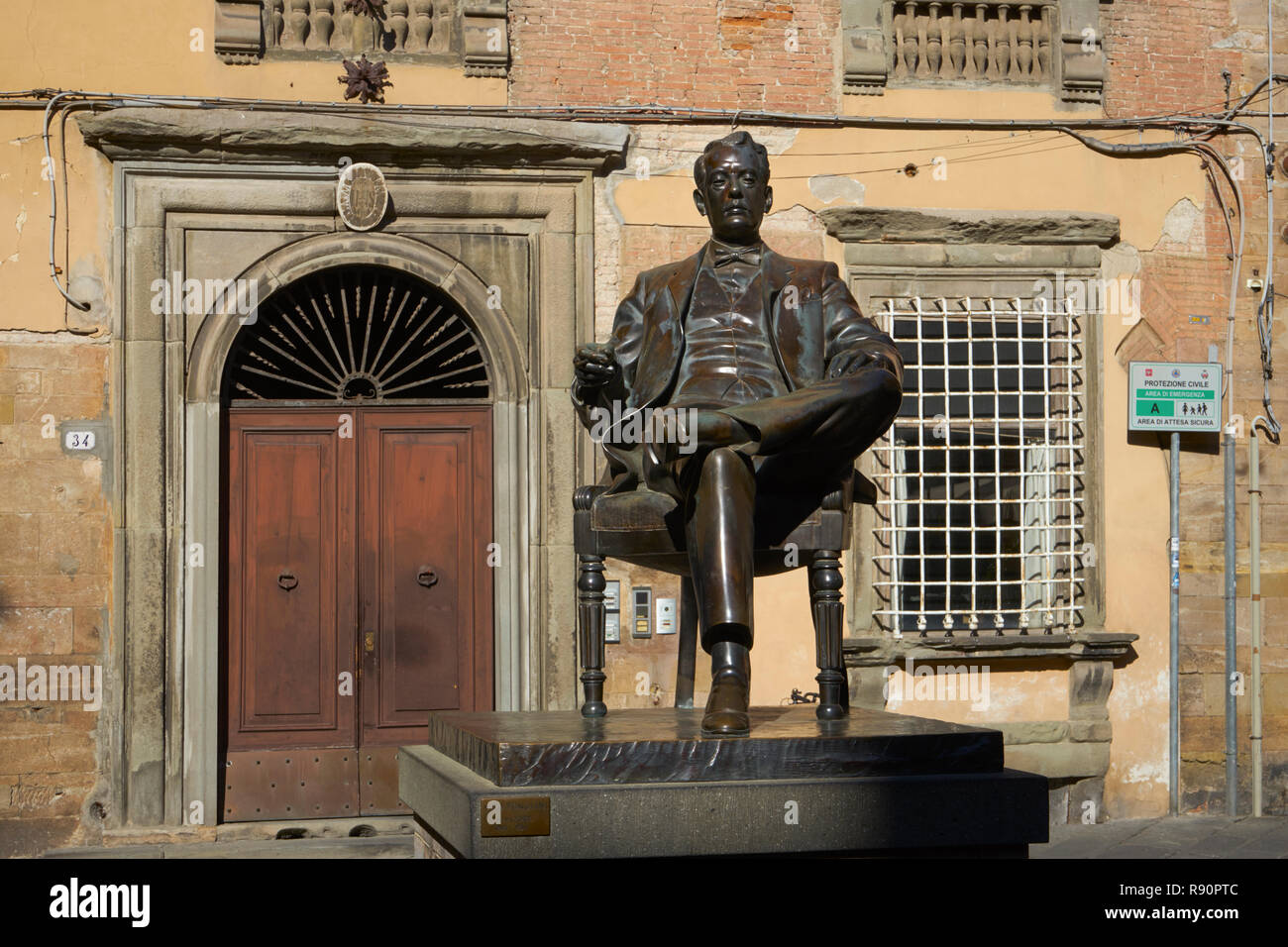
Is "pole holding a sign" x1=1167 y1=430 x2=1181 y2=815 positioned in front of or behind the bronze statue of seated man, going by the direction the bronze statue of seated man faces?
behind

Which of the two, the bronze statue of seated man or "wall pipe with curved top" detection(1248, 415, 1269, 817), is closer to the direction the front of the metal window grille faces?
the bronze statue of seated man

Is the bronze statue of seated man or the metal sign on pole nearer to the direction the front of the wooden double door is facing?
the bronze statue of seated man

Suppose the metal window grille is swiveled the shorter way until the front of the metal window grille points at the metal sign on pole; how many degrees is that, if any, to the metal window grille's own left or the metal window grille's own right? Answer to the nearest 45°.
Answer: approximately 90° to the metal window grille's own left

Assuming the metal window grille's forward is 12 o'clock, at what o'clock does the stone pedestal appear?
The stone pedestal is roughly at 12 o'clock from the metal window grille.

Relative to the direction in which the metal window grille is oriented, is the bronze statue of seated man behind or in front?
in front

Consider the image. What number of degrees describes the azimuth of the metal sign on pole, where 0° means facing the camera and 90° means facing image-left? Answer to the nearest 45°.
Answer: approximately 0°

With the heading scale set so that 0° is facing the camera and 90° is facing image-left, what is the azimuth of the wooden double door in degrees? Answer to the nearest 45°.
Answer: approximately 0°

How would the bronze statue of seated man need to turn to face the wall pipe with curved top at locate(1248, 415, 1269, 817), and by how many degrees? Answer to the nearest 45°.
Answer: approximately 135° to its left

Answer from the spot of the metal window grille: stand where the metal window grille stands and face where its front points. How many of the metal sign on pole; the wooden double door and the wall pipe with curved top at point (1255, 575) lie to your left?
2

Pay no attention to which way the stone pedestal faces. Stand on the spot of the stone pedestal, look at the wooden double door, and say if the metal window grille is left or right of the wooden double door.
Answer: right

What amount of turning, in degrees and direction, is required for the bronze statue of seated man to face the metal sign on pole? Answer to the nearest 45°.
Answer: approximately 135° to its left

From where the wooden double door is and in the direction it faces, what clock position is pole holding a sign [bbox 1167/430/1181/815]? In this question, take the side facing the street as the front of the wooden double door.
The pole holding a sign is roughly at 9 o'clock from the wooden double door.
